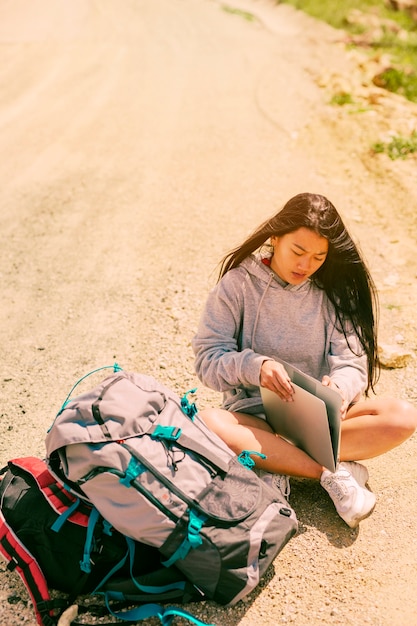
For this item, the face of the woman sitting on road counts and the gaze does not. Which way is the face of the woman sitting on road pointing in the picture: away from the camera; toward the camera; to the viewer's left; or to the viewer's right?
toward the camera

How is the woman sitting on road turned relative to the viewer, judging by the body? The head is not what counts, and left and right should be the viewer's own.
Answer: facing the viewer

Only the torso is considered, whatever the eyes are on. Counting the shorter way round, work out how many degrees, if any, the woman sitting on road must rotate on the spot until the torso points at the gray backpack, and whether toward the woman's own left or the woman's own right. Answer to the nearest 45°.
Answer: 0° — they already face it
